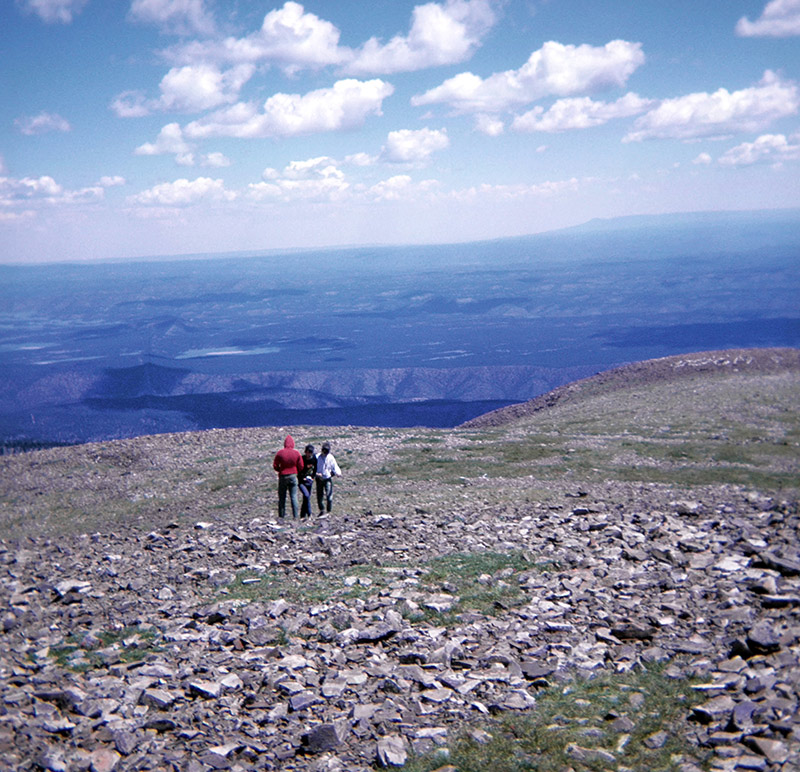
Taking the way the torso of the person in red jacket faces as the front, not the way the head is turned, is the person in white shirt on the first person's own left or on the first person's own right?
on the first person's own right

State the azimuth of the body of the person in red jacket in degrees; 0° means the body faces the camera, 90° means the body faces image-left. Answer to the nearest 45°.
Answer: approximately 180°

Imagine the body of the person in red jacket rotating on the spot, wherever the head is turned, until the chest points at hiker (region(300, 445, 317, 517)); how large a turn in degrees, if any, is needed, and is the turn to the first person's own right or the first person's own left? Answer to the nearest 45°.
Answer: approximately 45° to the first person's own right
